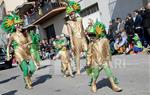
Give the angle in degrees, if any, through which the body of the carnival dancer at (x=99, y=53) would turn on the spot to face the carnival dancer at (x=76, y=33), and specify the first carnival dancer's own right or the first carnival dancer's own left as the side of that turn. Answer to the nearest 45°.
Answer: approximately 135° to the first carnival dancer's own right

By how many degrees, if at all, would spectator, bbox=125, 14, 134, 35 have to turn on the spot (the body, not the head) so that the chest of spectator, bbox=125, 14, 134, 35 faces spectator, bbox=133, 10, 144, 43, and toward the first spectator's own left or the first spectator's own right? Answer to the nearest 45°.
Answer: approximately 90° to the first spectator's own left

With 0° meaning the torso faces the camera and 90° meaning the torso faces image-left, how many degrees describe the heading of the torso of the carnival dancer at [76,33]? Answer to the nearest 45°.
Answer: approximately 0°

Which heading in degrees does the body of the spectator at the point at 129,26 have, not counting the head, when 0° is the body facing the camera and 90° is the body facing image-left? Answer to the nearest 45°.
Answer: approximately 45°

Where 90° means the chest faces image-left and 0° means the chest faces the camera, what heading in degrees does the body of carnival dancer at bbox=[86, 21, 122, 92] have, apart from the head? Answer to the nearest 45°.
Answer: approximately 45°
